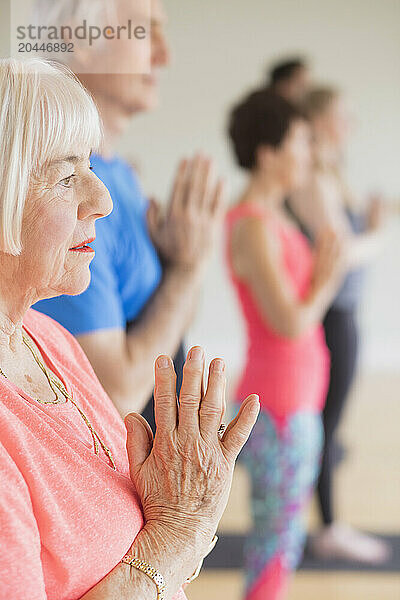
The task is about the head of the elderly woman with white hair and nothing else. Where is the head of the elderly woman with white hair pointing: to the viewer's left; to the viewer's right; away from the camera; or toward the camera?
to the viewer's right

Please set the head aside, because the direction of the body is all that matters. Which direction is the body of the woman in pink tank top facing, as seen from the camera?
to the viewer's right

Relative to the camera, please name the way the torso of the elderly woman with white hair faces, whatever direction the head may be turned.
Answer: to the viewer's right

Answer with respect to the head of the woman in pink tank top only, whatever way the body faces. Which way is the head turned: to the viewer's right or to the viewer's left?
to the viewer's right

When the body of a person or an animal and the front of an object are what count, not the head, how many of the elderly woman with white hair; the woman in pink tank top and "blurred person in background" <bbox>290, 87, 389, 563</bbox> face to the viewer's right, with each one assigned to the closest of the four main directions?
3

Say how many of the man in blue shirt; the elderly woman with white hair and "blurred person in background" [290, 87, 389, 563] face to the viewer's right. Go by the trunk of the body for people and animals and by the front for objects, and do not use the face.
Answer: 3

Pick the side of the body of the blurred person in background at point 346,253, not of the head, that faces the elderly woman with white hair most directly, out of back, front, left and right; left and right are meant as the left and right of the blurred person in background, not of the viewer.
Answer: right

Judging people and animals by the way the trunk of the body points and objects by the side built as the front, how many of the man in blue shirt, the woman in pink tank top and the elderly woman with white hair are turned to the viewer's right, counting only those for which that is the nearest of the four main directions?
3

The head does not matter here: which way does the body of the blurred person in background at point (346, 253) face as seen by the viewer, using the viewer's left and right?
facing to the right of the viewer

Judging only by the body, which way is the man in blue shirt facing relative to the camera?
to the viewer's right
